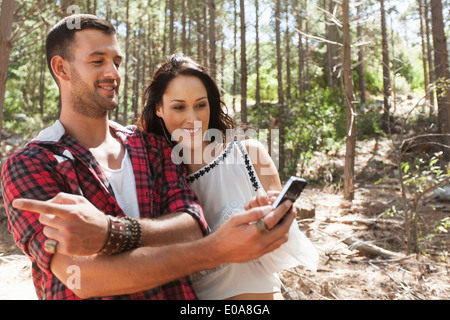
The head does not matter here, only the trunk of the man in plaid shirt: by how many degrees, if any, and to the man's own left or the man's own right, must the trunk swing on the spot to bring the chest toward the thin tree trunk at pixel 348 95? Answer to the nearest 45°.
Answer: approximately 90° to the man's own left

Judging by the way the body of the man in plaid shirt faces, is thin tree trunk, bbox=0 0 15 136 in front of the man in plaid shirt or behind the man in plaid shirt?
behind

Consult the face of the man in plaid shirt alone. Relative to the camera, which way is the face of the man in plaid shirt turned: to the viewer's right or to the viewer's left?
to the viewer's right

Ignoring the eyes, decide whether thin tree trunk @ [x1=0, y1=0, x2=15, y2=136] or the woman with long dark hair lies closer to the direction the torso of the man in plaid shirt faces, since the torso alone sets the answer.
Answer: the woman with long dark hair

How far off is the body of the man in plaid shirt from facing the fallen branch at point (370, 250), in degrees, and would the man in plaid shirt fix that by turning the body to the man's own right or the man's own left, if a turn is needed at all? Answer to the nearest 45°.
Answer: approximately 90° to the man's own left

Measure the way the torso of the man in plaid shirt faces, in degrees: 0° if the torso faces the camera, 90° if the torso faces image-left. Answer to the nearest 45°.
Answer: approximately 315°

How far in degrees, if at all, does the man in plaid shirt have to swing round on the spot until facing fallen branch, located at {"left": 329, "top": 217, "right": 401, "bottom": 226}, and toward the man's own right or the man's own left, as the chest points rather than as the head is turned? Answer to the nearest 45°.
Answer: approximately 90° to the man's own left

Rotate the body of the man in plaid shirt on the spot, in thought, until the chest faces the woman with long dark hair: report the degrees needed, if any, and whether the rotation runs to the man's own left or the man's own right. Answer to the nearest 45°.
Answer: approximately 90° to the man's own left
